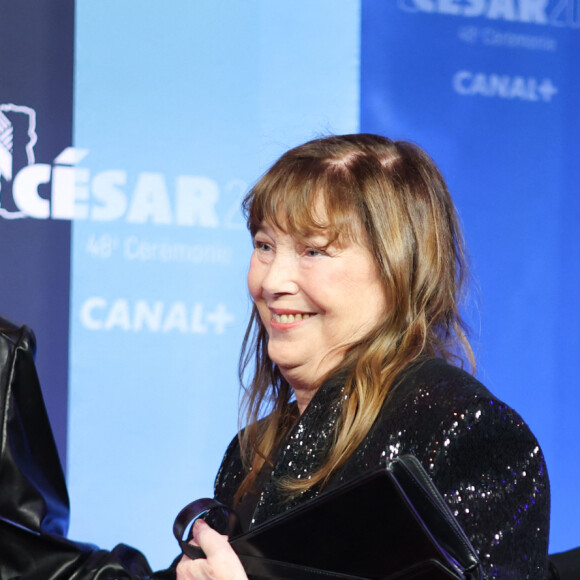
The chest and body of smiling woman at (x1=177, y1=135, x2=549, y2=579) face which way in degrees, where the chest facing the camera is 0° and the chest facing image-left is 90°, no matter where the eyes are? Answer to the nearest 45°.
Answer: approximately 45°
